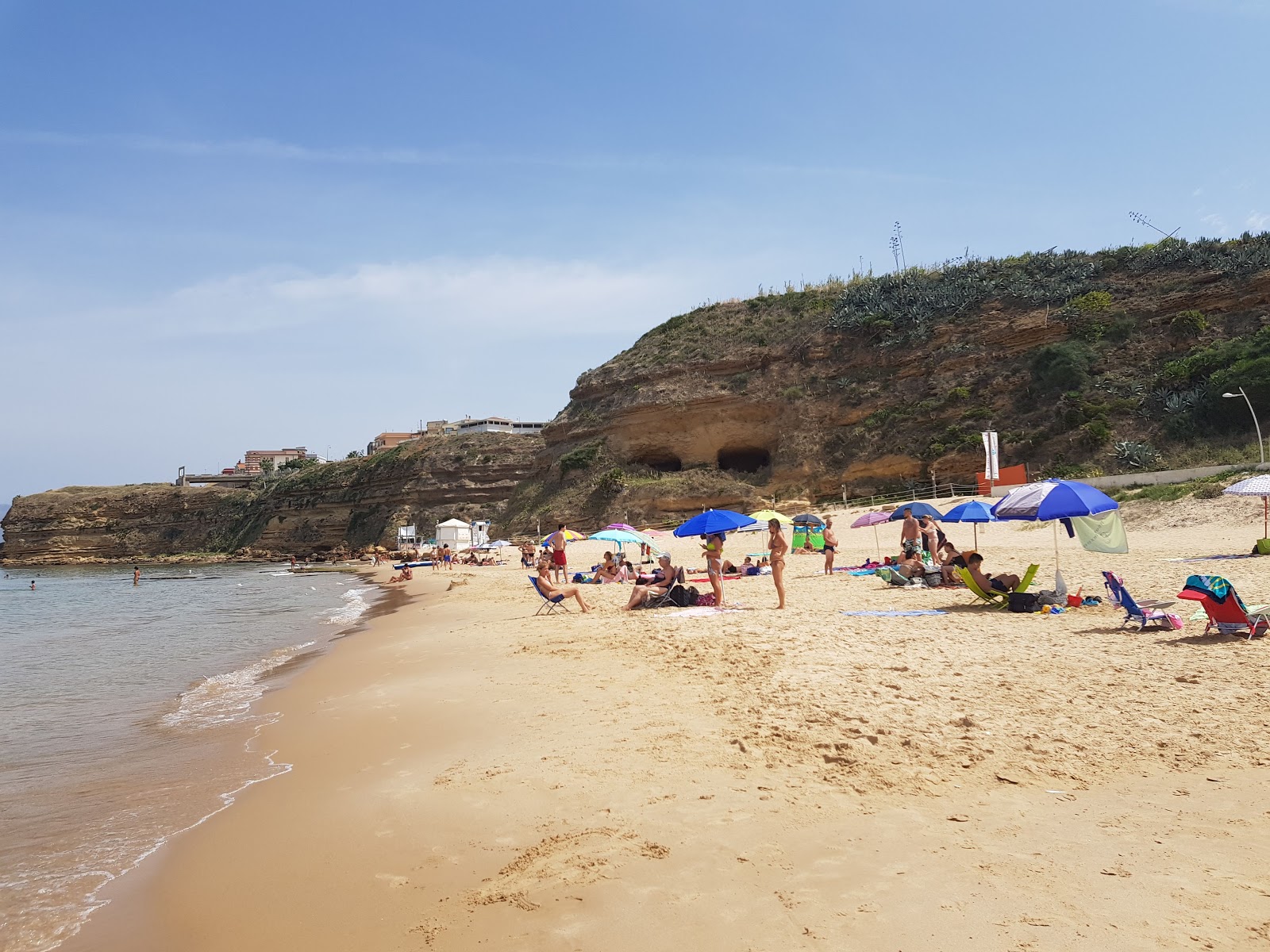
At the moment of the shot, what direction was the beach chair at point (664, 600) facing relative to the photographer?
facing to the left of the viewer

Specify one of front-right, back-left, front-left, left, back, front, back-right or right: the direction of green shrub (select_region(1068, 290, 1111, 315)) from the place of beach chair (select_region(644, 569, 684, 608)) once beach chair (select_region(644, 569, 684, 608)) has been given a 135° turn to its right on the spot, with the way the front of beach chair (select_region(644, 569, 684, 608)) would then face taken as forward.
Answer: front

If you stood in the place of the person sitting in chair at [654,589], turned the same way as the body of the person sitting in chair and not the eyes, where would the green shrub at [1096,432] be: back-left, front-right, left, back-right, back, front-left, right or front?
back-right

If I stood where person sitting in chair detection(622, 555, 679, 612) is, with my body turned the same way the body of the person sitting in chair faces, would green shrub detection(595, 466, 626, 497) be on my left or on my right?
on my right

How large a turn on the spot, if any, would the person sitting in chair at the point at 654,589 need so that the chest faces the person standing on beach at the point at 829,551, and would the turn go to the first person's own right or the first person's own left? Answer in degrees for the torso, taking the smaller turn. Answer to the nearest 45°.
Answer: approximately 135° to the first person's own right

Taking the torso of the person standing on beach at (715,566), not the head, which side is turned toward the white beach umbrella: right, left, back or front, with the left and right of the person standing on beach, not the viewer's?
back
